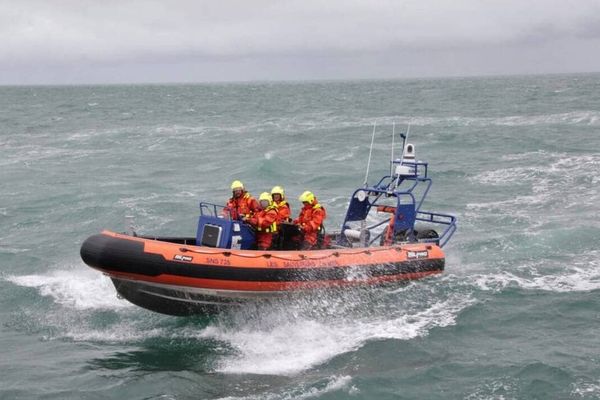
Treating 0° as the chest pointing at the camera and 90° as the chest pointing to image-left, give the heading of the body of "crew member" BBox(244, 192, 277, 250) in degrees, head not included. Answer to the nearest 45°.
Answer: approximately 45°

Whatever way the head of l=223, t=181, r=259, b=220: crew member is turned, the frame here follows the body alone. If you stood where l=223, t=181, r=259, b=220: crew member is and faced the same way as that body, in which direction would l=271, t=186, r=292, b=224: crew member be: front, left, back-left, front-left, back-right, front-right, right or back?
back-left

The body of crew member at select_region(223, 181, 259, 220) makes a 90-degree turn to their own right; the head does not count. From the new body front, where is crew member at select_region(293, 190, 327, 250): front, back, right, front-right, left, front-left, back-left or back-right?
back-right
